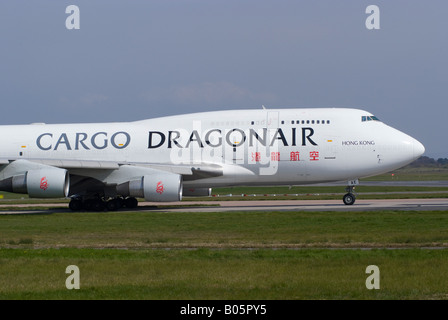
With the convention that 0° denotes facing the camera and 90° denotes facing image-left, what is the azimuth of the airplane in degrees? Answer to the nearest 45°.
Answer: approximately 270°
